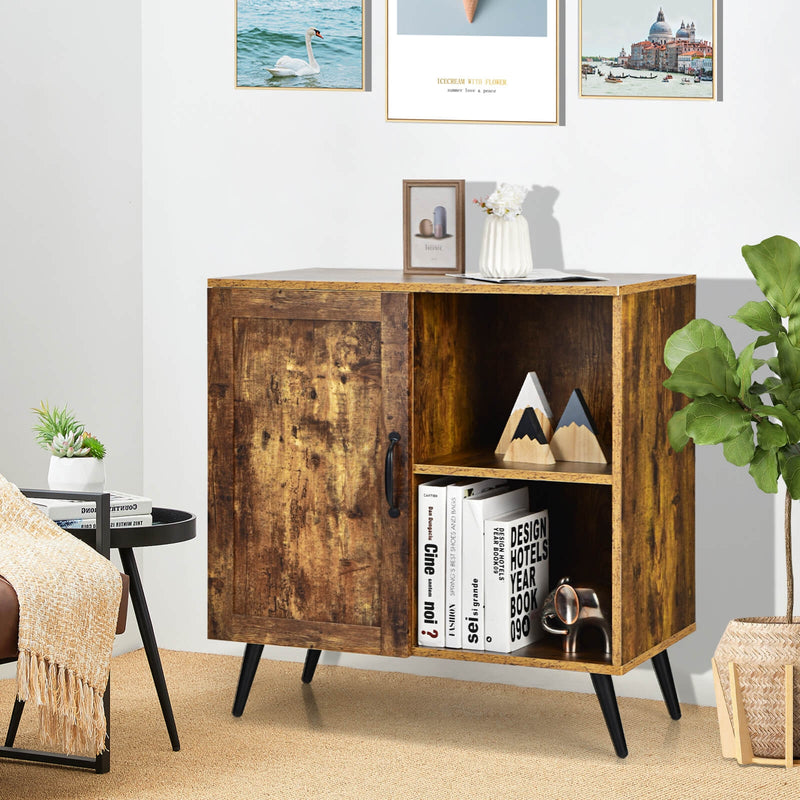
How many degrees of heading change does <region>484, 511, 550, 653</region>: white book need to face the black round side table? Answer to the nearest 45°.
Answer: approximately 135° to its right

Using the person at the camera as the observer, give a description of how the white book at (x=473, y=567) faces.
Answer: facing the viewer and to the right of the viewer

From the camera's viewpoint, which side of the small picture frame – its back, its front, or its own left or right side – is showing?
front

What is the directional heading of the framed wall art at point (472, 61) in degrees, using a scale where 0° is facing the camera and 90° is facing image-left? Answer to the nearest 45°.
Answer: approximately 0°

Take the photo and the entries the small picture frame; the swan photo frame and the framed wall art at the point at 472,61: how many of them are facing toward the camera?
3
